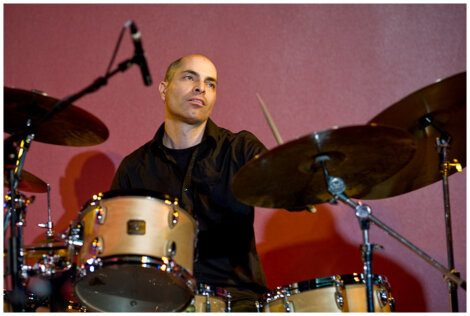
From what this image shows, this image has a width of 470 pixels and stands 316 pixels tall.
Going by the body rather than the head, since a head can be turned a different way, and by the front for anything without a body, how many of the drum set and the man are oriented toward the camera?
2

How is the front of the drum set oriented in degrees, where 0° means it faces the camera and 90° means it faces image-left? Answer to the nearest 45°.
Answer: approximately 0°

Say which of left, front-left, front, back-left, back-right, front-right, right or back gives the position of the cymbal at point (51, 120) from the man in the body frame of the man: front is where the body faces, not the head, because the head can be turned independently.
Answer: front-right

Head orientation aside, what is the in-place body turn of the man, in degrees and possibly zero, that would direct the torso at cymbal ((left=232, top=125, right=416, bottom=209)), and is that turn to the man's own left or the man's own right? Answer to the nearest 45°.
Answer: approximately 45° to the man's own left

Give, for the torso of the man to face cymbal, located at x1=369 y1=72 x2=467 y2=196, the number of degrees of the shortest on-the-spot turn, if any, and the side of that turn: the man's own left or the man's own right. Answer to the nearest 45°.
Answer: approximately 45° to the man's own left

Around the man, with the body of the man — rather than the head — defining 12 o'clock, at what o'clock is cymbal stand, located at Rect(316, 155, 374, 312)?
The cymbal stand is roughly at 11 o'clock from the man.

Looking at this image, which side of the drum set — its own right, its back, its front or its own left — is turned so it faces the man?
back

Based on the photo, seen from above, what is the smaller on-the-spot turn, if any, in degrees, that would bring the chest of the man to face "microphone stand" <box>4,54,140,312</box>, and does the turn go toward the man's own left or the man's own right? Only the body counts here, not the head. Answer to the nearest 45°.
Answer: approximately 45° to the man's own right
